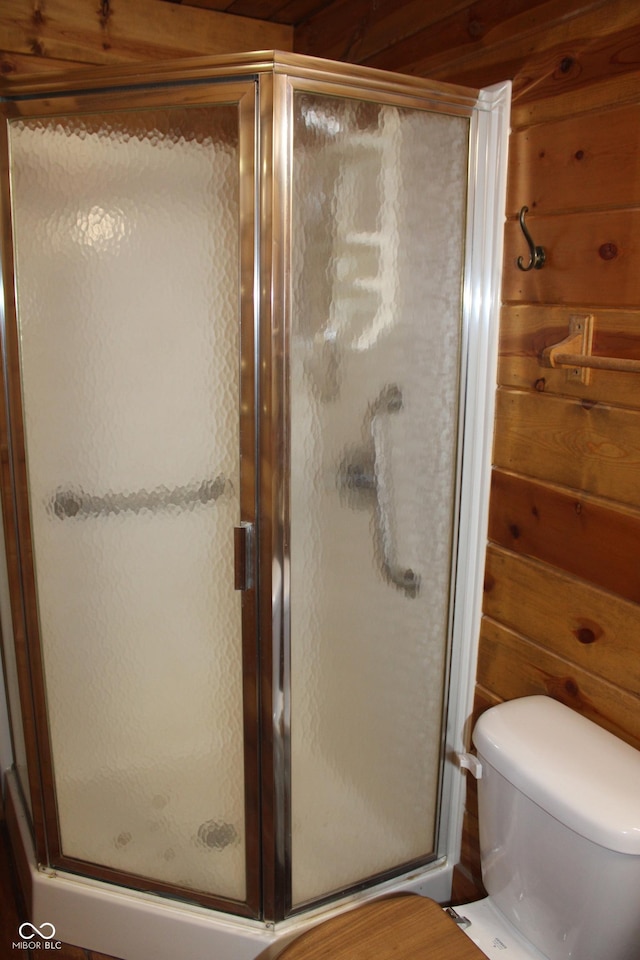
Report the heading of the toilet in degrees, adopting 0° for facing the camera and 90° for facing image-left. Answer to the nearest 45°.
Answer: approximately 45°

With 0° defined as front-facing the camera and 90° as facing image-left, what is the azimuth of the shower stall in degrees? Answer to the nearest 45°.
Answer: approximately 45°

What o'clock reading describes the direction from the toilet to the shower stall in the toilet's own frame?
The shower stall is roughly at 2 o'clock from the toilet.

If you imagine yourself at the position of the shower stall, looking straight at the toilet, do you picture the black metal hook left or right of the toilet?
left

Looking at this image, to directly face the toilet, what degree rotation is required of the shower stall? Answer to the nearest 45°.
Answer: approximately 90° to its left
